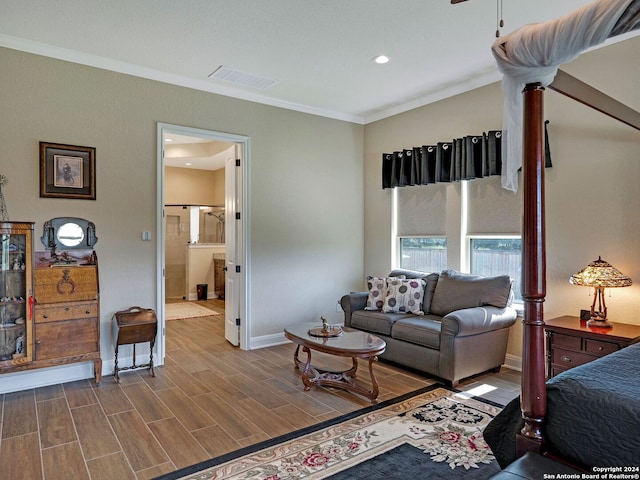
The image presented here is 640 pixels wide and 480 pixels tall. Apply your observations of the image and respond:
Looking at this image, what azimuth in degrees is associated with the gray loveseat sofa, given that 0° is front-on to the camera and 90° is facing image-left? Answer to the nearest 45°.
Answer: approximately 45°

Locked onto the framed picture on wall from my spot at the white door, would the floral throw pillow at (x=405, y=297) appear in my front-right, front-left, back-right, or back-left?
back-left

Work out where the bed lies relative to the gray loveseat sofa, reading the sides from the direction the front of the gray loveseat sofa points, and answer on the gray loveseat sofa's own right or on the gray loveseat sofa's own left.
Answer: on the gray loveseat sofa's own left

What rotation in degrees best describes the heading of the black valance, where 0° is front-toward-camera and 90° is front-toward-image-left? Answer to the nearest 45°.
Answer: approximately 45°

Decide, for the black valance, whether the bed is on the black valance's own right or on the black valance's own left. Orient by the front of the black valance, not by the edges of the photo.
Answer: on the black valance's own left

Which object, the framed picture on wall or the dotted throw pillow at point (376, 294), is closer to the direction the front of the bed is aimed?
the framed picture on wall

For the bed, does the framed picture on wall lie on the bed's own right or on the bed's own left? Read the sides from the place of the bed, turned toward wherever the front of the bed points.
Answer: on the bed's own right

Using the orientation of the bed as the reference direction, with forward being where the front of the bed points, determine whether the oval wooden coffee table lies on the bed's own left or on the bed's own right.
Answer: on the bed's own right

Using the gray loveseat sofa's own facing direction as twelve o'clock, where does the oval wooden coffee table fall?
The oval wooden coffee table is roughly at 12 o'clock from the gray loveseat sofa.

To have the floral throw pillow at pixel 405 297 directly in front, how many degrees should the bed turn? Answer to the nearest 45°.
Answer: approximately 90° to its right

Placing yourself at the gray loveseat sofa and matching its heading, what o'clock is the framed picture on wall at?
The framed picture on wall is roughly at 1 o'clock from the gray loveseat sofa.
